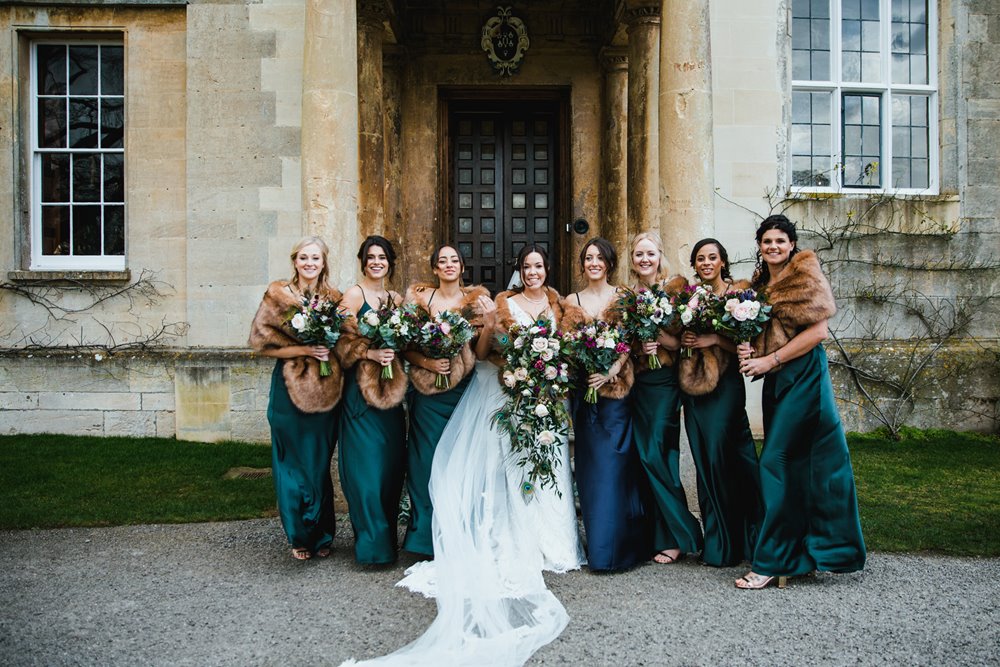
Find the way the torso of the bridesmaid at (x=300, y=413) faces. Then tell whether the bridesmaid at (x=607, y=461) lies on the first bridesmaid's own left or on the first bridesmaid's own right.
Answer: on the first bridesmaid's own left

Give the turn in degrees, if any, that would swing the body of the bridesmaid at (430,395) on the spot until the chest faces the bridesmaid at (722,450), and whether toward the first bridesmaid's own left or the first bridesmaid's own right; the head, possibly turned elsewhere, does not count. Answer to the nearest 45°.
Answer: approximately 90° to the first bridesmaid's own left

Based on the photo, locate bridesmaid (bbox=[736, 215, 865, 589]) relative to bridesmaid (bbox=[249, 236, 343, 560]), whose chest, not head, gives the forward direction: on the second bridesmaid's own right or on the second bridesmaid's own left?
on the second bridesmaid's own left

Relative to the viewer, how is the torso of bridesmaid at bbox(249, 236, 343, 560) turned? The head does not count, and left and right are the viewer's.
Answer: facing the viewer

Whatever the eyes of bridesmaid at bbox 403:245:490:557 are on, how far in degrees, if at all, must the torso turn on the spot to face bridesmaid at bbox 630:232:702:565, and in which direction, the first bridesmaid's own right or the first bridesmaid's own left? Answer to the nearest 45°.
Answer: approximately 90° to the first bridesmaid's own left

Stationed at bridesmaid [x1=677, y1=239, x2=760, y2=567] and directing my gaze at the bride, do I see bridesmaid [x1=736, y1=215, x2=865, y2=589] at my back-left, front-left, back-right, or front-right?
back-left

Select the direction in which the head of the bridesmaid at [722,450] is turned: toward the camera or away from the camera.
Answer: toward the camera

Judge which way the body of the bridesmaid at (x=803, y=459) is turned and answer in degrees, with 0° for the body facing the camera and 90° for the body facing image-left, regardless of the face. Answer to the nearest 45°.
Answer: approximately 45°

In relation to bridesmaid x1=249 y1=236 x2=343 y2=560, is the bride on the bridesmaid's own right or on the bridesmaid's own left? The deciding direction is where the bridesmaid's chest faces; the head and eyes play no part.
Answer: on the bridesmaid's own left

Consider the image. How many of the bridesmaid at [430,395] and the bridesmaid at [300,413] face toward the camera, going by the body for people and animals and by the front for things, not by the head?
2
